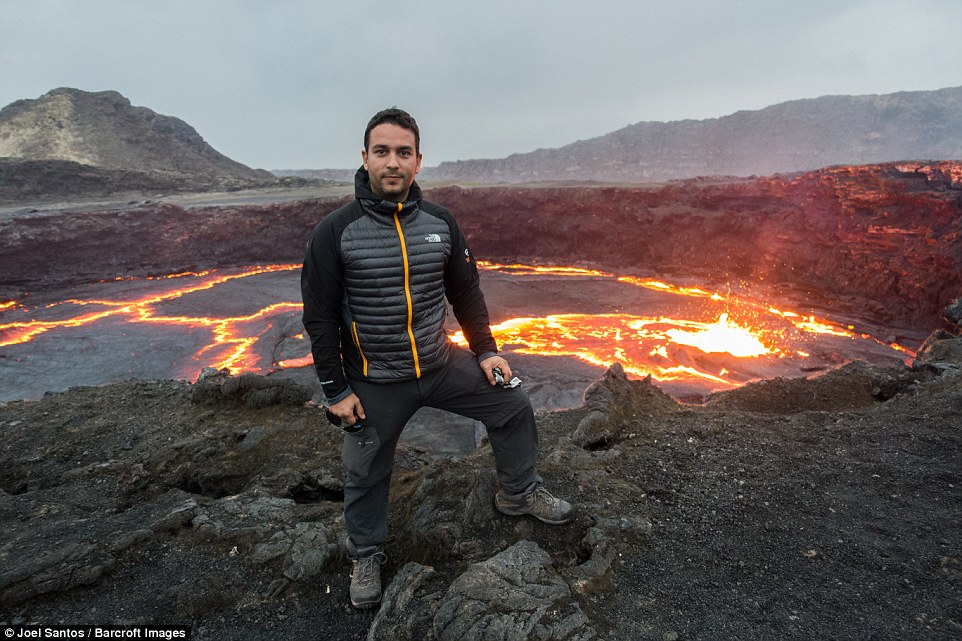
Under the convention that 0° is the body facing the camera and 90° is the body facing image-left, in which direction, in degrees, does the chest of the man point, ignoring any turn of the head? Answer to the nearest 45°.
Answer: approximately 0°

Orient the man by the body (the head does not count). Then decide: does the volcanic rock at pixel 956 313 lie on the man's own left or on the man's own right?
on the man's own left
